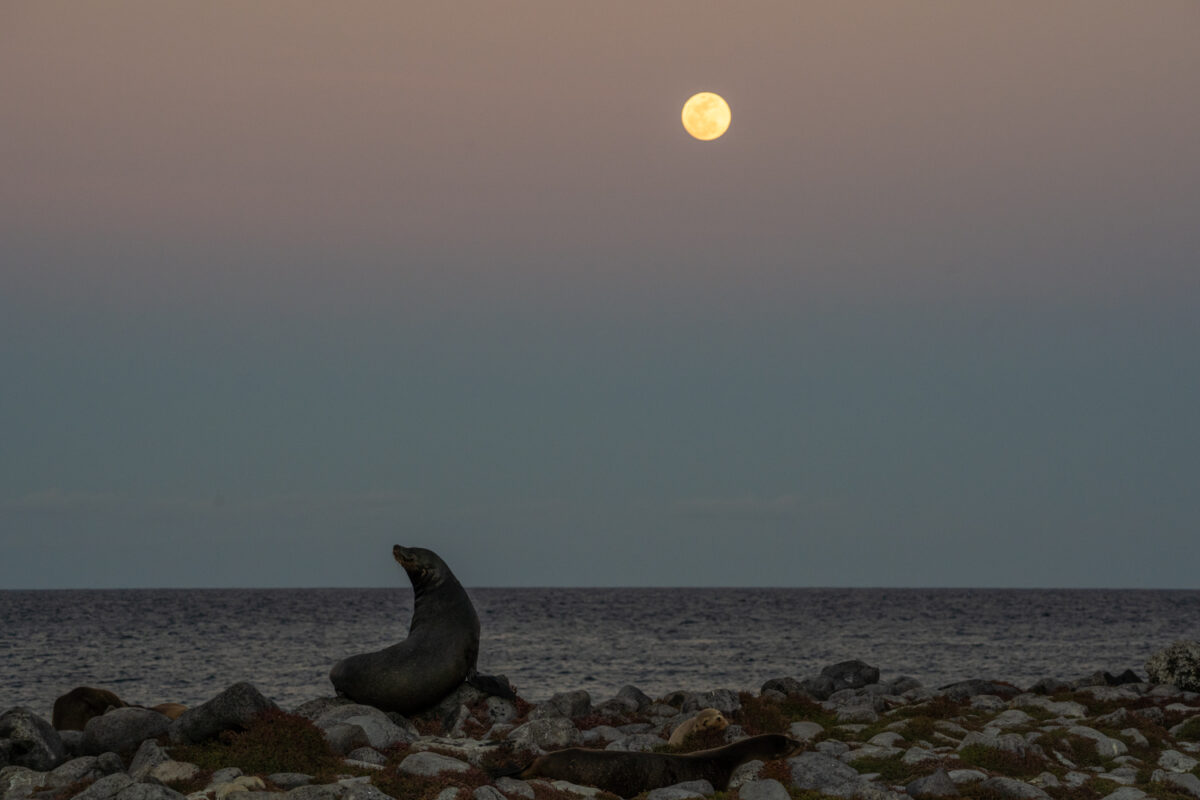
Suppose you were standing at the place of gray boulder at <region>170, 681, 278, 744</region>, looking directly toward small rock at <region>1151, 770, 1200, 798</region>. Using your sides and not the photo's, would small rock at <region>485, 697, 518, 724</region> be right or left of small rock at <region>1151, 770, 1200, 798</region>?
left

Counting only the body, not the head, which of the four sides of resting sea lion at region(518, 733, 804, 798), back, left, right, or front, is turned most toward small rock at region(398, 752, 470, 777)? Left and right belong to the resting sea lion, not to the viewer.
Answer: back

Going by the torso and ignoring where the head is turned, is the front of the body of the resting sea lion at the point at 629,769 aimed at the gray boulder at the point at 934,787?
yes

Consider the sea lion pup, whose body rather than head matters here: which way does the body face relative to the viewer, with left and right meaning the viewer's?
facing to the right of the viewer

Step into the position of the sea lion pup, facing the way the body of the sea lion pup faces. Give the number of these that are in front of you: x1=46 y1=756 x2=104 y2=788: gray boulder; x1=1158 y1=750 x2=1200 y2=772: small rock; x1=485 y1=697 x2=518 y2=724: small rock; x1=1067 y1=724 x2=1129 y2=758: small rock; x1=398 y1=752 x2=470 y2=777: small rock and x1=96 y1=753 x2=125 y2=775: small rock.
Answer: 2

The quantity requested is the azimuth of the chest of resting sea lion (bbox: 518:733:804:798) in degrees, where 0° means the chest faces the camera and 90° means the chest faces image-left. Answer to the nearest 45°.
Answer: approximately 270°

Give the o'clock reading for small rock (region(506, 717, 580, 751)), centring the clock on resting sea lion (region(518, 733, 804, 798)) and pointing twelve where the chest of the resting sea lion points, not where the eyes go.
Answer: The small rock is roughly at 8 o'clock from the resting sea lion.

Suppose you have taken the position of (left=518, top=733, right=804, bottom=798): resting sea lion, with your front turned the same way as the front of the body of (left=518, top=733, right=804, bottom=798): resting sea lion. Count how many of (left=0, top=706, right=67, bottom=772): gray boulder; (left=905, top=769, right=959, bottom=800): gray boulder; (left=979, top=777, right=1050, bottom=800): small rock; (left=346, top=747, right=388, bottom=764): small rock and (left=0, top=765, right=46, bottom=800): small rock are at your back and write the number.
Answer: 3

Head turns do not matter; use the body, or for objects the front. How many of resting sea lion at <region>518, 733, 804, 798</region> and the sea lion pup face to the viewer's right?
2

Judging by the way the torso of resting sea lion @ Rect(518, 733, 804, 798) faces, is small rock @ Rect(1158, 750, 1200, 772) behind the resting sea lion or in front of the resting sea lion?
in front
